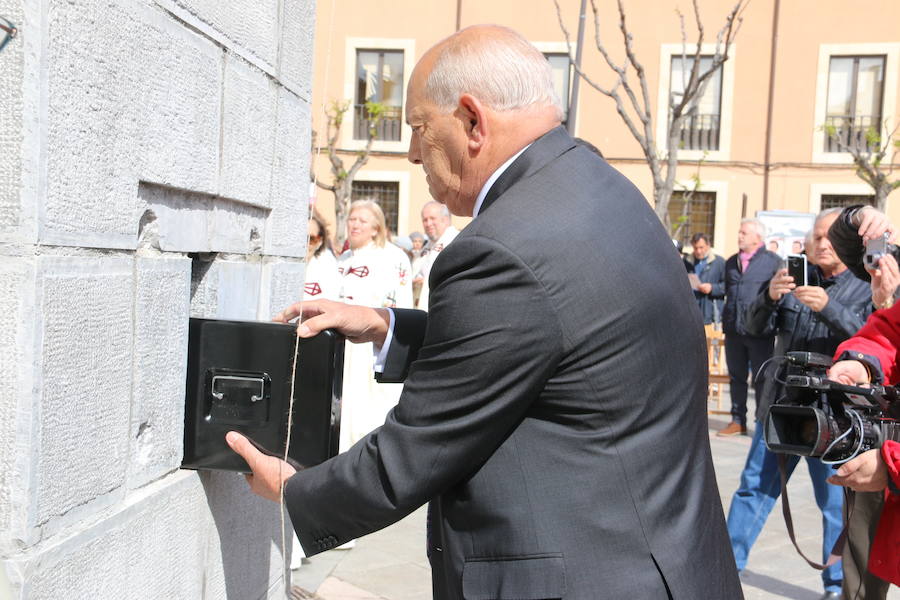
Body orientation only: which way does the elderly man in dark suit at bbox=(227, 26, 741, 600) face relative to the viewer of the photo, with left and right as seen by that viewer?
facing away from the viewer and to the left of the viewer

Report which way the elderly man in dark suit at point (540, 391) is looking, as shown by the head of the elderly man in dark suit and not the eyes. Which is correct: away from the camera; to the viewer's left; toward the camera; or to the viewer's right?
to the viewer's left

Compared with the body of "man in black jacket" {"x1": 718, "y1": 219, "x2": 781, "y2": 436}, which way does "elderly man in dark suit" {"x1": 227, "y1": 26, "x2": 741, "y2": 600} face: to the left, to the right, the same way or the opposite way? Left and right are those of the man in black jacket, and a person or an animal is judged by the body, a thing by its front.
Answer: to the right

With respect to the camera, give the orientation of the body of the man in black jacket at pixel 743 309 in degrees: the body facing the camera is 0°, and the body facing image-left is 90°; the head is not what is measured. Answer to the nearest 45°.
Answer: approximately 45°

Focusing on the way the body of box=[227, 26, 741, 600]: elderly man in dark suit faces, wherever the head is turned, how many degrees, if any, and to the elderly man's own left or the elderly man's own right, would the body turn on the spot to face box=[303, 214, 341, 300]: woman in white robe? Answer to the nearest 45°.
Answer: approximately 45° to the elderly man's own right

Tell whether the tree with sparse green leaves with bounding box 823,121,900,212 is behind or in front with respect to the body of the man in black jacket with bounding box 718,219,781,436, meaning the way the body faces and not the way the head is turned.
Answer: behind
